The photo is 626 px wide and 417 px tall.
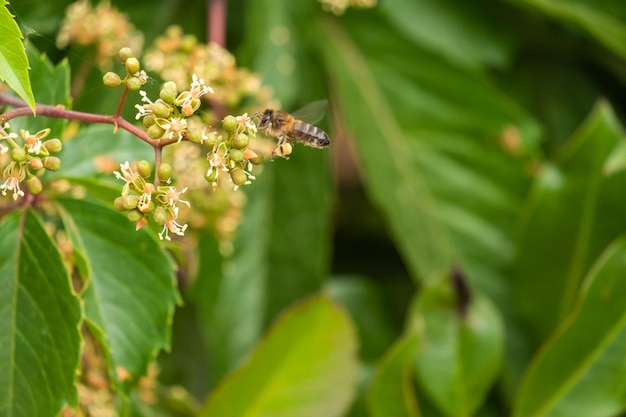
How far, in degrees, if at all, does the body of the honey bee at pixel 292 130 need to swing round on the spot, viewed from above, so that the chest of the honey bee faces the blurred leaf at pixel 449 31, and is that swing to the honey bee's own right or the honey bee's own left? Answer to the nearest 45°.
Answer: approximately 90° to the honey bee's own right

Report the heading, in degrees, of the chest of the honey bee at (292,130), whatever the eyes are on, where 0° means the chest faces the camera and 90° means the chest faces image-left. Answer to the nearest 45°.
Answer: approximately 90°
